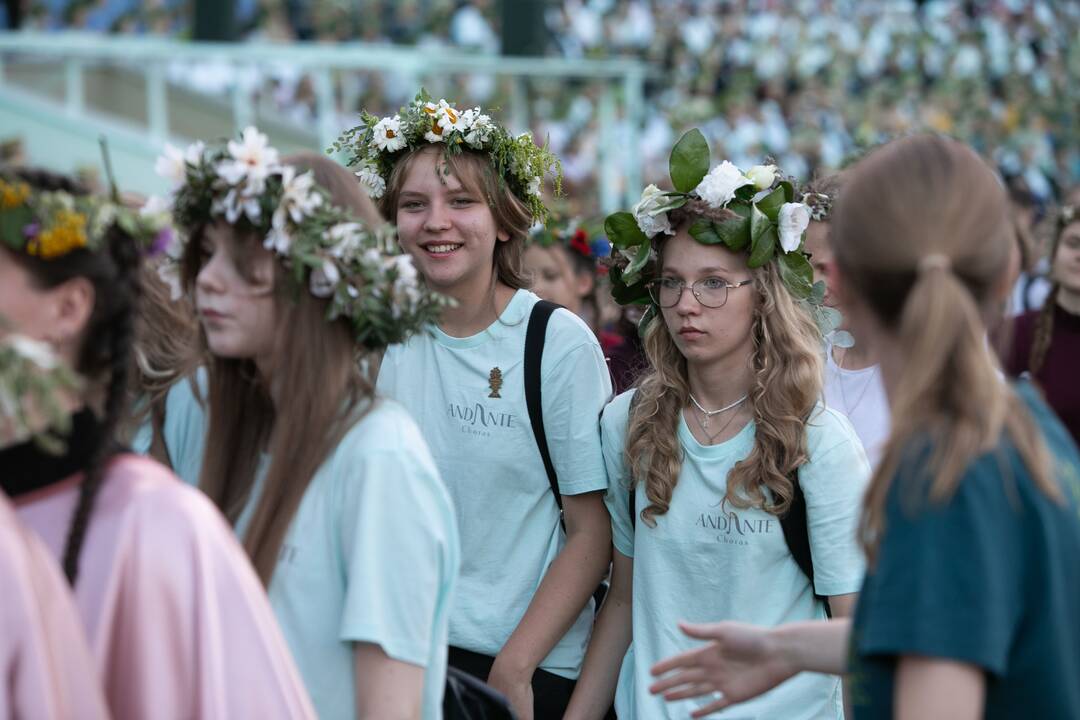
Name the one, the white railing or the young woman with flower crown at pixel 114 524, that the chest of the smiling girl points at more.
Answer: the young woman with flower crown

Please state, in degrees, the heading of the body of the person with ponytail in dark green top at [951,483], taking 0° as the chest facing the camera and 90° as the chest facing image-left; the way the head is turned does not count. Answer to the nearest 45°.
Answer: approximately 135°

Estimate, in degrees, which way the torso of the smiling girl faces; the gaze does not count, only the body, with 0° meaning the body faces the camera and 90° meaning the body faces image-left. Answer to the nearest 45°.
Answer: approximately 45°

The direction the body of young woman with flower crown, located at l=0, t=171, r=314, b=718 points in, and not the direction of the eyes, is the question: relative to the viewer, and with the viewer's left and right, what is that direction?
facing to the left of the viewer

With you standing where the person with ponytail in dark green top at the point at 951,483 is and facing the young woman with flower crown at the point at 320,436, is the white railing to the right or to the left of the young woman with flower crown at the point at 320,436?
right

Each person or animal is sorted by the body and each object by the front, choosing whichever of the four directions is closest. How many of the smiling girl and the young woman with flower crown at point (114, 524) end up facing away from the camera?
0

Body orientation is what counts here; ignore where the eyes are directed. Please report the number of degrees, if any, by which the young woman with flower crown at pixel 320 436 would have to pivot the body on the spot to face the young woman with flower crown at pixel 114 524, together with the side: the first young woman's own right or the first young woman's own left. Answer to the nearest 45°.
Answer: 0° — they already face them

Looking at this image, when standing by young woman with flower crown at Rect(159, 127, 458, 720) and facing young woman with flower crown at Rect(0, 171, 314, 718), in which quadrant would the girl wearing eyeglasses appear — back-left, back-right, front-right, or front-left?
back-left

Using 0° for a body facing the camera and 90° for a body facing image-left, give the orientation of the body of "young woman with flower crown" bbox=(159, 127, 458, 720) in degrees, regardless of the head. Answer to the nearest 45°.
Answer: approximately 45°

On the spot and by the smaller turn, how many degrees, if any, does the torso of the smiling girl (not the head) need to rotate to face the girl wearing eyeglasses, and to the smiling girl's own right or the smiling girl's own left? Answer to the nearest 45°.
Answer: approximately 135° to the smiling girl's own left
